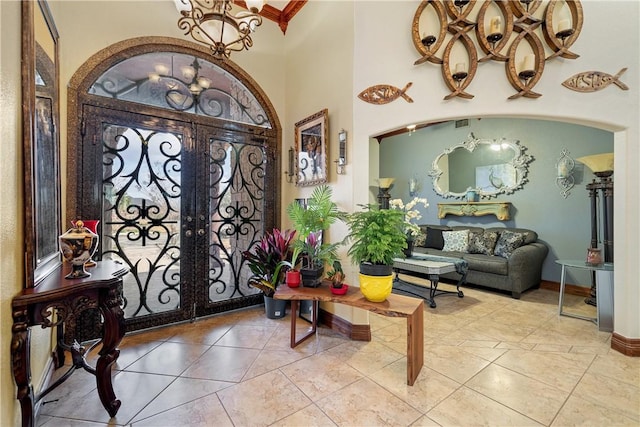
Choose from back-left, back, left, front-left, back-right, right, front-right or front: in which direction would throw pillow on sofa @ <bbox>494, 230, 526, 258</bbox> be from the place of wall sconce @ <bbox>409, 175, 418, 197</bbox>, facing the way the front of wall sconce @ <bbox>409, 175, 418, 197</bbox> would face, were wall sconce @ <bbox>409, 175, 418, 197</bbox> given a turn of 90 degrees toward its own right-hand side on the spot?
back-left

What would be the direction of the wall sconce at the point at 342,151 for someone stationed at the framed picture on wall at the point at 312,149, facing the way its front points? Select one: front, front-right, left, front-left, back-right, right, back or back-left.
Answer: left

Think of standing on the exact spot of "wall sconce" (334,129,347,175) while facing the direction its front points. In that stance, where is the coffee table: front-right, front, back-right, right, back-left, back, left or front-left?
back

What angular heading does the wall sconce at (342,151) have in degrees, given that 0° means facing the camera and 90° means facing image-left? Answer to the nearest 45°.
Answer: approximately 45°

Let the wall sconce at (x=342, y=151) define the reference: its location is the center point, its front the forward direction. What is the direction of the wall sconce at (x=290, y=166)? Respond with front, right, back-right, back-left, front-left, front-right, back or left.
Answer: right

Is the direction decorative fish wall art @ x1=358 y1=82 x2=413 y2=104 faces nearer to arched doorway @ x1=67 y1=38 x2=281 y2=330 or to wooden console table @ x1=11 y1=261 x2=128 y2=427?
the wooden console table

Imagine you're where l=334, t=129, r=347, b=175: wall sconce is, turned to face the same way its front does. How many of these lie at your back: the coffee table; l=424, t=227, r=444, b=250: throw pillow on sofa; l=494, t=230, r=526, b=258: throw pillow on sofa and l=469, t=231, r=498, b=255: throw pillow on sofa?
4
